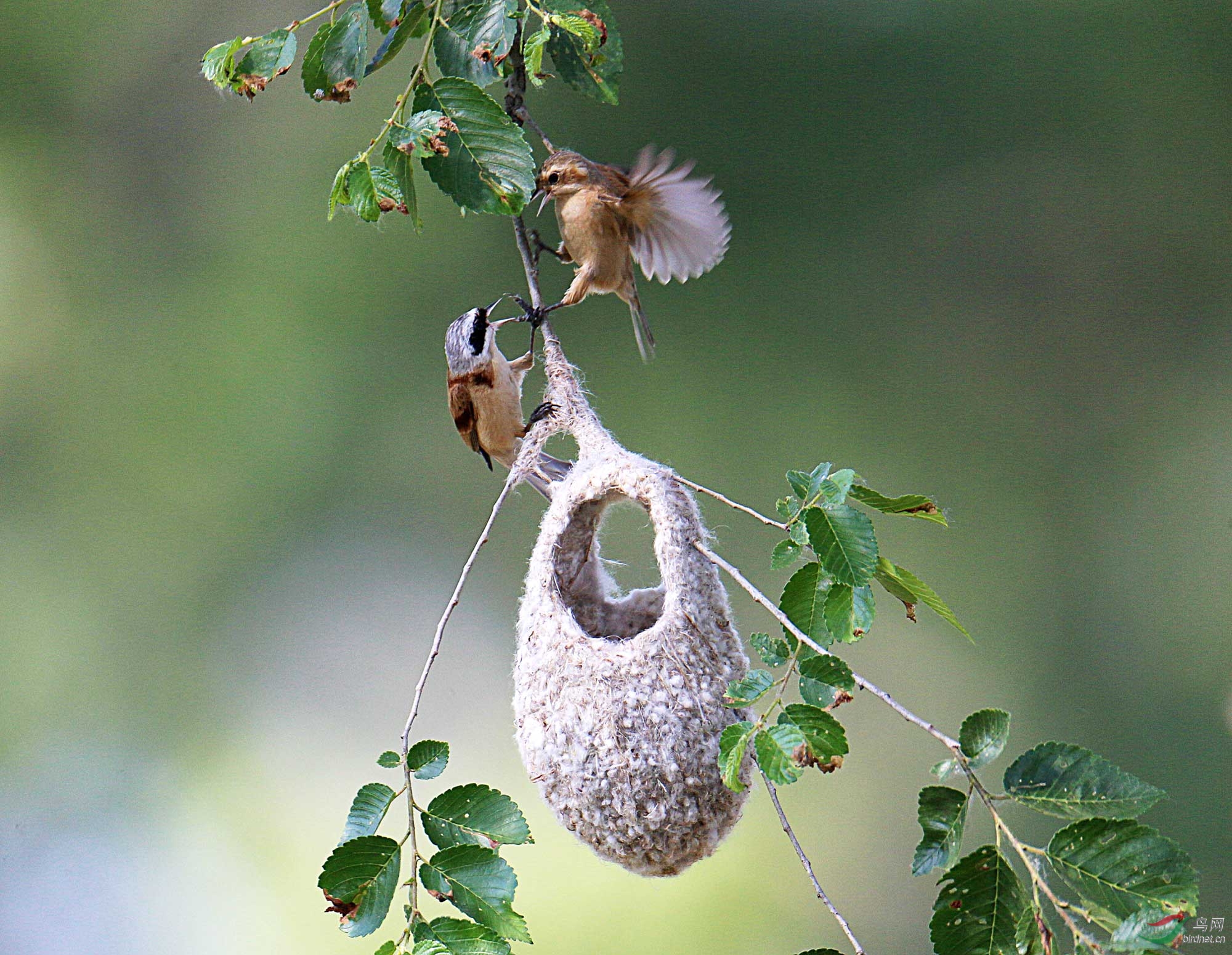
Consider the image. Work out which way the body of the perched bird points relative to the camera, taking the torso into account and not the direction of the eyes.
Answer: to the viewer's right
